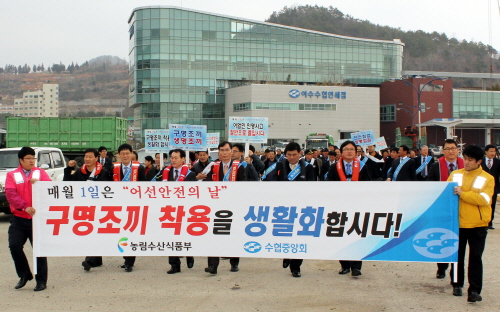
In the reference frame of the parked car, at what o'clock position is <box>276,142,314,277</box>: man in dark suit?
The man in dark suit is roughly at 10 o'clock from the parked car.

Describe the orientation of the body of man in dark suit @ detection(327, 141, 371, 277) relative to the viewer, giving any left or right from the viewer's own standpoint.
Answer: facing the viewer

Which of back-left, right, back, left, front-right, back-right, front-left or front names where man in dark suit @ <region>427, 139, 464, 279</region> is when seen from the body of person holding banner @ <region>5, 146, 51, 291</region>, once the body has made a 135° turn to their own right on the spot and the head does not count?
back

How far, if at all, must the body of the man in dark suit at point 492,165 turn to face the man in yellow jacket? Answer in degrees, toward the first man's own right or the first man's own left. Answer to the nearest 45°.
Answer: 0° — they already face them

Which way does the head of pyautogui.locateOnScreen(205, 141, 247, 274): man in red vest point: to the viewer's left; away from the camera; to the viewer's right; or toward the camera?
toward the camera

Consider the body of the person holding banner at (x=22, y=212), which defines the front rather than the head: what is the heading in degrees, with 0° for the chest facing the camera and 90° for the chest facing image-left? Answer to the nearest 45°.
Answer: approximately 315°

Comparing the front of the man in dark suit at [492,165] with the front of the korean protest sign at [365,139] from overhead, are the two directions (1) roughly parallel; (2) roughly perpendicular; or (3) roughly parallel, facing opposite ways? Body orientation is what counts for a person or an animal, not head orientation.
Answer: roughly parallel

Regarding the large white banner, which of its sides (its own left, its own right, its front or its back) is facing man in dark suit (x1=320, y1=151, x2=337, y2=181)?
back

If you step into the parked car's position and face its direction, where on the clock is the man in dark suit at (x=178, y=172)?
The man in dark suit is roughly at 10 o'clock from the parked car.

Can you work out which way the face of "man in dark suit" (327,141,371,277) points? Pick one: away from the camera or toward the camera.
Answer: toward the camera

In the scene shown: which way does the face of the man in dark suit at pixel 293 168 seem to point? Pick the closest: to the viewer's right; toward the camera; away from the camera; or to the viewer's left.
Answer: toward the camera

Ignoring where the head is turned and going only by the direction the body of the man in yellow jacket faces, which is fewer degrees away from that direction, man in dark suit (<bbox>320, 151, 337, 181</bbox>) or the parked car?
the parked car

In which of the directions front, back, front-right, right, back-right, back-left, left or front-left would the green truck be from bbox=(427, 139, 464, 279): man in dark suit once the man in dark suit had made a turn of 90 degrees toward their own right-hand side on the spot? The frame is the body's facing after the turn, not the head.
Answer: front-right

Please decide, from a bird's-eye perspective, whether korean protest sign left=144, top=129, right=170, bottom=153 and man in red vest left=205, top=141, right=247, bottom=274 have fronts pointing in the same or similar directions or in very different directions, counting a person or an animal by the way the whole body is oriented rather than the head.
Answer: same or similar directions
